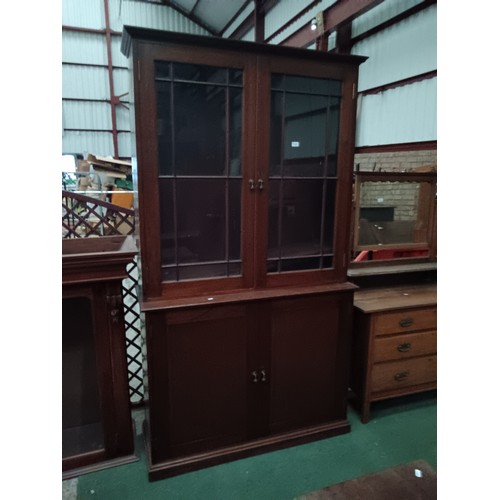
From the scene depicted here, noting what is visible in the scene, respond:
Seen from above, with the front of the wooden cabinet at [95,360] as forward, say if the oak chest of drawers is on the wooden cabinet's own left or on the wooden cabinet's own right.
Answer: on the wooden cabinet's own left

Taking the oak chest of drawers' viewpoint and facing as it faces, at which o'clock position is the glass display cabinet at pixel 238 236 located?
The glass display cabinet is roughly at 3 o'clock from the oak chest of drawers.

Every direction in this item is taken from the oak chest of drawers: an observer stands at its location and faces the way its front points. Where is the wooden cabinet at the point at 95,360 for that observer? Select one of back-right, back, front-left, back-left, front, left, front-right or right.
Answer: right

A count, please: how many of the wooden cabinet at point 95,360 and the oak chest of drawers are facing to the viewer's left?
0

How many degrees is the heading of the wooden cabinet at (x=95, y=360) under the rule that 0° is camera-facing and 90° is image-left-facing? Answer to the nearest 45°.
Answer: approximately 0°

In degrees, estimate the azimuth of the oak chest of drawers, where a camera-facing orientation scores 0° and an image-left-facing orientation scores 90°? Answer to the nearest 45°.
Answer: approximately 315°
